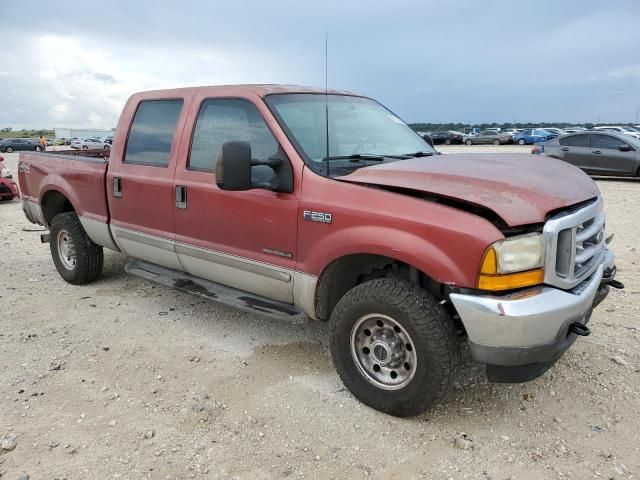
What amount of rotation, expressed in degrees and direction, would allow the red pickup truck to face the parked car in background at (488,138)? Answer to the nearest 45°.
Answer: approximately 135° to its left

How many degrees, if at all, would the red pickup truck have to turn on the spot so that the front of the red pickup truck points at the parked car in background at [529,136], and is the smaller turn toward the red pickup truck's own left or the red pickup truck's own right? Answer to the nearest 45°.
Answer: approximately 90° to the red pickup truck's own left

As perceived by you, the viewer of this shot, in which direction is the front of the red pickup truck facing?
facing the viewer and to the right of the viewer

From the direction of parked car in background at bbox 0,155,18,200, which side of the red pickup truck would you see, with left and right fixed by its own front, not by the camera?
back

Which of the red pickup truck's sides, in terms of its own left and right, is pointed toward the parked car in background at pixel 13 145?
back

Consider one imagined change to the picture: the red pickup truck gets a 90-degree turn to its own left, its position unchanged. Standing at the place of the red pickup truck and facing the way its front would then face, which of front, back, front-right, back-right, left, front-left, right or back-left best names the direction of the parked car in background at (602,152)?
front
